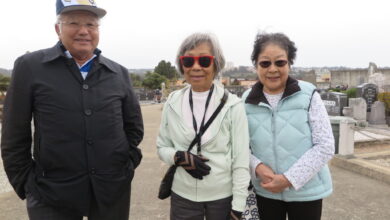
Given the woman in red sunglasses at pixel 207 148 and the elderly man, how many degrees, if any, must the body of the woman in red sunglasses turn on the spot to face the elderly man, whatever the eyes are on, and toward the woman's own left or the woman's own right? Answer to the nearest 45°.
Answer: approximately 90° to the woman's own right

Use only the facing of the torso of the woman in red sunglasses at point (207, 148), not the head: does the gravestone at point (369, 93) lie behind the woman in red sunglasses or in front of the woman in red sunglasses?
behind

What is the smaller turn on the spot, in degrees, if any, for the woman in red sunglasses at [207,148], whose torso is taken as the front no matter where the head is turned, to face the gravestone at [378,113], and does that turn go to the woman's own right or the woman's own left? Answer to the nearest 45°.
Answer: approximately 135° to the woman's own left

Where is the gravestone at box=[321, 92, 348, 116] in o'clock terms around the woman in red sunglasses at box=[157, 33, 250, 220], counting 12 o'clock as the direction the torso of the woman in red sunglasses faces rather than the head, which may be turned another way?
The gravestone is roughly at 7 o'clock from the woman in red sunglasses.

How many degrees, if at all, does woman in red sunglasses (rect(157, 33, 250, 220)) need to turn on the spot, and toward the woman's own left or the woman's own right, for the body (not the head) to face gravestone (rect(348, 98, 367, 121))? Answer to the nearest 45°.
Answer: approximately 135° to the woman's own left

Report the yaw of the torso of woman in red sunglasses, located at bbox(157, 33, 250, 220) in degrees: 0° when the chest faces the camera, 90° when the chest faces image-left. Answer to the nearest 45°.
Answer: approximately 0°

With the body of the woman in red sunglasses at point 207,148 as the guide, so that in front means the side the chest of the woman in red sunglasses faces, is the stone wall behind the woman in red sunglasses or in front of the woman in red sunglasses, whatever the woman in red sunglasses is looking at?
behind
